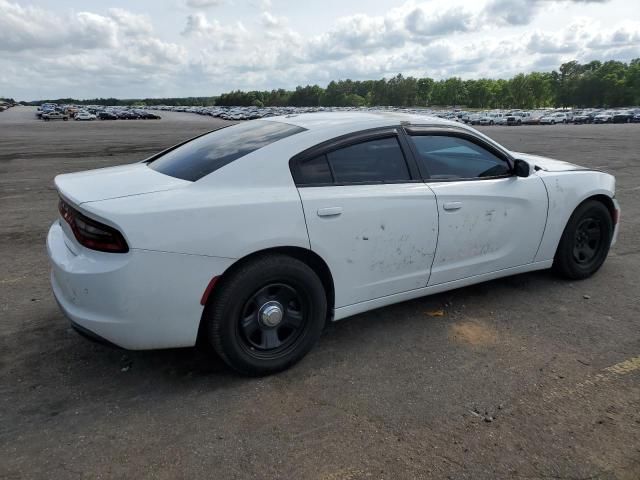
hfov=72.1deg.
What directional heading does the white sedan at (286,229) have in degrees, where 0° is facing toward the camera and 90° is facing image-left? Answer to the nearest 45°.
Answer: approximately 225°
